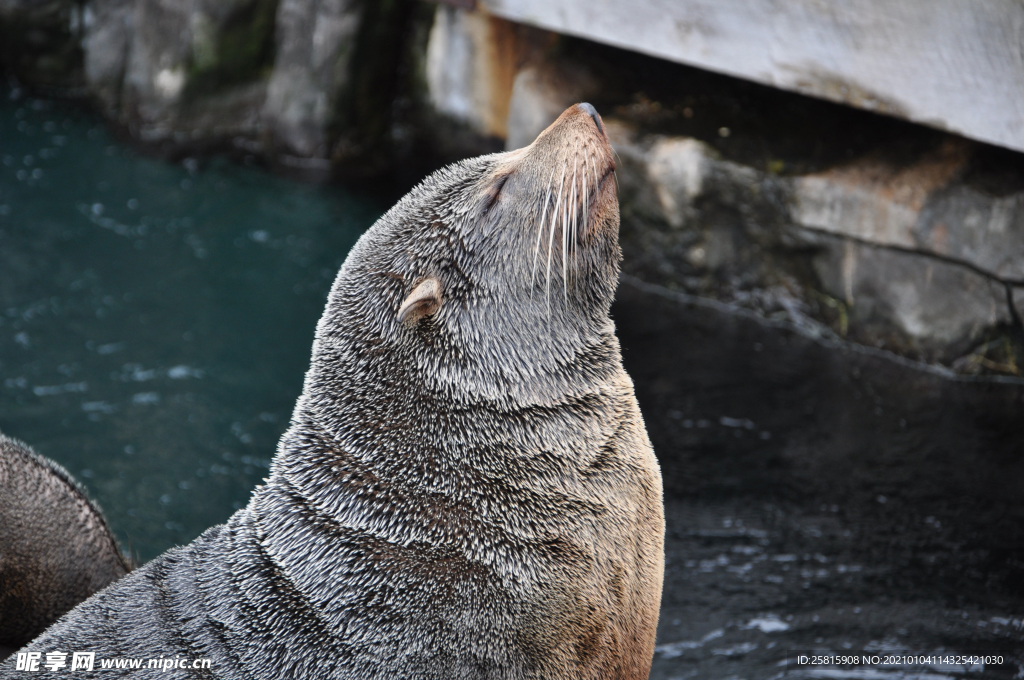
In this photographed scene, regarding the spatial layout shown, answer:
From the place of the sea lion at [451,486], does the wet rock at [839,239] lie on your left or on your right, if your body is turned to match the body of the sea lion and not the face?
on your left

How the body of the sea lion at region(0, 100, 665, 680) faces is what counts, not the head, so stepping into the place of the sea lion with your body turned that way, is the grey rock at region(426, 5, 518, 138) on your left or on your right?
on your left

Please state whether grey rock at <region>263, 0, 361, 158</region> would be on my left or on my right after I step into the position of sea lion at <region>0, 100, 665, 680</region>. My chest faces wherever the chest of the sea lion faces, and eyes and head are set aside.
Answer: on my left

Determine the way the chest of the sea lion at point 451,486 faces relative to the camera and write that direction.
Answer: to the viewer's right

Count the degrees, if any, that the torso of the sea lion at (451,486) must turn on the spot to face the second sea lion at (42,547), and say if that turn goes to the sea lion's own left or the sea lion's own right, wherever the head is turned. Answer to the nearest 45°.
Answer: approximately 180°

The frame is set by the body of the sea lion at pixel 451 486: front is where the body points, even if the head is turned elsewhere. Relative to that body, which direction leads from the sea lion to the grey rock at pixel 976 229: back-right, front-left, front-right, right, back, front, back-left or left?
front-left

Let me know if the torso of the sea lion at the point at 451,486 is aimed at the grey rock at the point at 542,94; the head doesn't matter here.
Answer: no

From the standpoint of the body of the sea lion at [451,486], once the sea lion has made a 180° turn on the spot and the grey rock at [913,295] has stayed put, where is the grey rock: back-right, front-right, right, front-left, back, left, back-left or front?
back-right

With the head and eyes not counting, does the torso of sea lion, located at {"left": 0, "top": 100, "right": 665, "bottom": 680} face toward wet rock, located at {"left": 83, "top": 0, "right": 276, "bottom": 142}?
no

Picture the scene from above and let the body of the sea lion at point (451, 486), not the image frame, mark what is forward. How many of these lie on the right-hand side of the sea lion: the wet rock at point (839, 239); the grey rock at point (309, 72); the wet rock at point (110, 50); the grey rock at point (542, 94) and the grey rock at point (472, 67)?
0

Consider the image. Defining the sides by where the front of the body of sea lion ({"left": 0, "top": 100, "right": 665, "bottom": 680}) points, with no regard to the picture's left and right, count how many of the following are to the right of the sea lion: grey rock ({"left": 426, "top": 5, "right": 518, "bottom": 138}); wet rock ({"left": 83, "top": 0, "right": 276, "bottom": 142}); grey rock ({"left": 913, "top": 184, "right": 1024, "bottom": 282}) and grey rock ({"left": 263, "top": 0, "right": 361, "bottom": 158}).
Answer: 0
